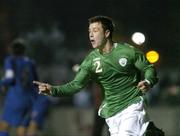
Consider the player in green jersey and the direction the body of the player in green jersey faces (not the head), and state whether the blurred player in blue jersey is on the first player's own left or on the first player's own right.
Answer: on the first player's own right

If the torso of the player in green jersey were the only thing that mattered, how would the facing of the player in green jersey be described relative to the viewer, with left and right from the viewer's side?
facing the viewer and to the left of the viewer
